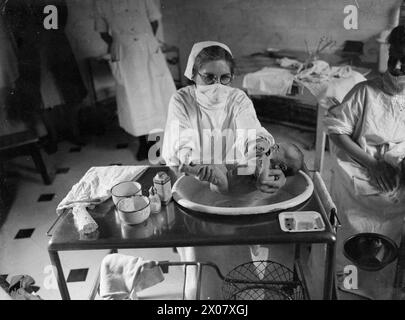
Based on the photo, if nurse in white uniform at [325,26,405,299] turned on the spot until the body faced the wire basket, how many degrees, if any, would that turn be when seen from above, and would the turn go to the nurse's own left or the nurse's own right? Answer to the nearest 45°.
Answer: approximately 45° to the nurse's own right

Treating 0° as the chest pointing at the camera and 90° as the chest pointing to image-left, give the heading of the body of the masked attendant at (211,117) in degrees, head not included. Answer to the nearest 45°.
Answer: approximately 0°

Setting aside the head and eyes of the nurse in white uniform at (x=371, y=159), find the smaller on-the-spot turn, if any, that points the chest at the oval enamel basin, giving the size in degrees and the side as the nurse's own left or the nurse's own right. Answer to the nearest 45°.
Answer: approximately 45° to the nurse's own right

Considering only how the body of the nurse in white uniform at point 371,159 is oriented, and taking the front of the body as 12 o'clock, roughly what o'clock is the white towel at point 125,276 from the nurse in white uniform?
The white towel is roughly at 2 o'clock from the nurse in white uniform.
